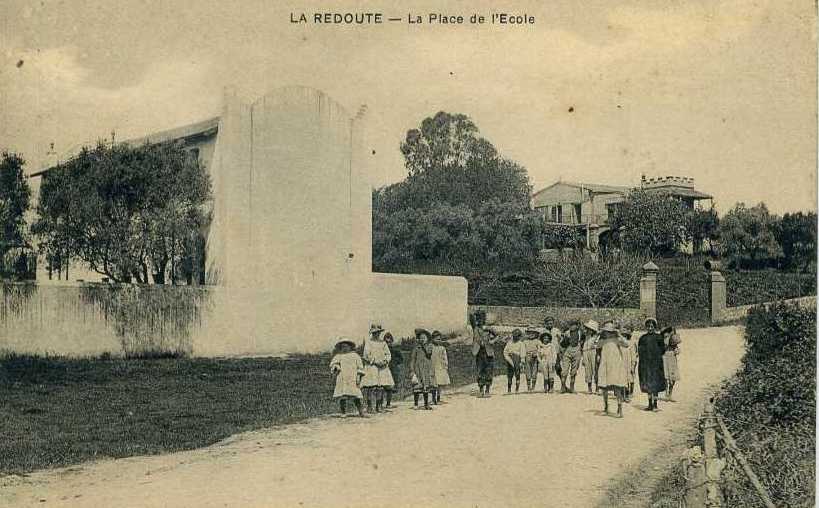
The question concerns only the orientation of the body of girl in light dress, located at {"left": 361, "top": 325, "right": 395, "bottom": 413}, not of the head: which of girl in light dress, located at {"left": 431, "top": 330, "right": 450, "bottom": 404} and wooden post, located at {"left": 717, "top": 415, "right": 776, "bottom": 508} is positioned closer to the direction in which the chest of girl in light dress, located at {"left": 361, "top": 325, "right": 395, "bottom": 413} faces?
the wooden post

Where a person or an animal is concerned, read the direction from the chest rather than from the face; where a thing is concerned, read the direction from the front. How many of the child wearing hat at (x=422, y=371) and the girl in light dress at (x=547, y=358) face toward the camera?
2

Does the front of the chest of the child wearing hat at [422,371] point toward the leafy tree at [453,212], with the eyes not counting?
no

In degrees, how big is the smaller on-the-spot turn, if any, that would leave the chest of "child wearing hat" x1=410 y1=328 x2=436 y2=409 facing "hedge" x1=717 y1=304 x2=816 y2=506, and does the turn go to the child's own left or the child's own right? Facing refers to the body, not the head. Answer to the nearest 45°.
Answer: approximately 45° to the child's own left

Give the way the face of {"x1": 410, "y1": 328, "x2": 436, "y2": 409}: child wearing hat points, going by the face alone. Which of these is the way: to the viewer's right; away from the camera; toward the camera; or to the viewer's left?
toward the camera

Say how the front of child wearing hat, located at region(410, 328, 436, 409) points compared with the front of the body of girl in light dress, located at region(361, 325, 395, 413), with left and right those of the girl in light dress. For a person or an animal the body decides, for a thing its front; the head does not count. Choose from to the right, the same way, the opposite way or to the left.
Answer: the same way

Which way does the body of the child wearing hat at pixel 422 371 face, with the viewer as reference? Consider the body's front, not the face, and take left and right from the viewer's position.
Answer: facing the viewer

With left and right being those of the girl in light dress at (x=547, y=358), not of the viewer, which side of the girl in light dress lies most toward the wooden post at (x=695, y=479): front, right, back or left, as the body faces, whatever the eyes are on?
front

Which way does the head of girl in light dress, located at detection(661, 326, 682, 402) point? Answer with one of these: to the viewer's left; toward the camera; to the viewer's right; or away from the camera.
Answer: toward the camera

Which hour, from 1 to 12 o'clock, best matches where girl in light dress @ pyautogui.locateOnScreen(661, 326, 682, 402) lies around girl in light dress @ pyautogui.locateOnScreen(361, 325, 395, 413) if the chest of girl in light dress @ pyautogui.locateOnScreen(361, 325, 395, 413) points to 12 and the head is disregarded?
girl in light dress @ pyautogui.locateOnScreen(661, 326, 682, 402) is roughly at 9 o'clock from girl in light dress @ pyautogui.locateOnScreen(361, 325, 395, 413).

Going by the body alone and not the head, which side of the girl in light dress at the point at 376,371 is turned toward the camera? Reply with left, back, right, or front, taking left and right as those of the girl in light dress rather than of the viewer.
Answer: front

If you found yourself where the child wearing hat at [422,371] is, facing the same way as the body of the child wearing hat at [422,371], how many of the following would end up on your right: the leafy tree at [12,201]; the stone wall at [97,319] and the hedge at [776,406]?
2

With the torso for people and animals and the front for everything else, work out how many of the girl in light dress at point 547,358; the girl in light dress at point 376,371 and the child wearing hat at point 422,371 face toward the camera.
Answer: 3

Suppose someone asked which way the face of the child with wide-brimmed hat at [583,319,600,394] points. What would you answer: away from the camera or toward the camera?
toward the camera

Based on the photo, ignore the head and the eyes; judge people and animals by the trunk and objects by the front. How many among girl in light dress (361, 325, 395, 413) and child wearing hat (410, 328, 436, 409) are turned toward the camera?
2

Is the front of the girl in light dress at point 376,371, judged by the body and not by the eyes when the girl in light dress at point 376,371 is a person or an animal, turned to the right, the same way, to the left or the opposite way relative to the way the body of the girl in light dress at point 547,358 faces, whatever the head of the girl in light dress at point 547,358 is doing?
the same way

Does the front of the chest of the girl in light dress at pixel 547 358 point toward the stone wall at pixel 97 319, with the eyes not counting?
no
